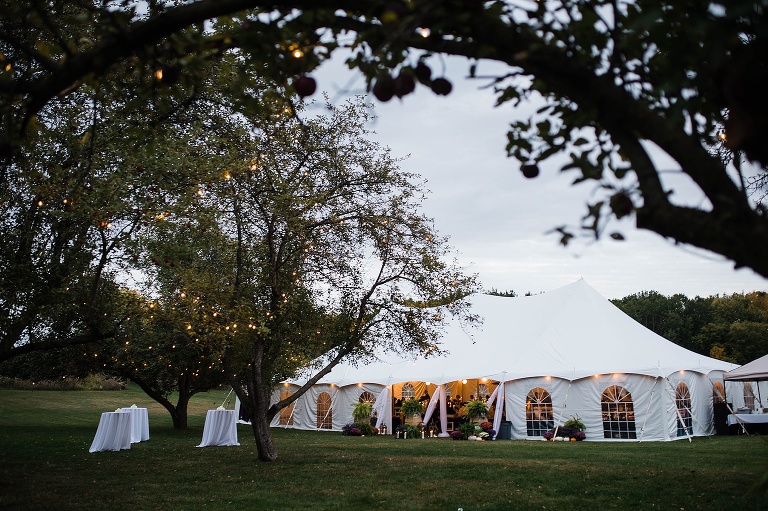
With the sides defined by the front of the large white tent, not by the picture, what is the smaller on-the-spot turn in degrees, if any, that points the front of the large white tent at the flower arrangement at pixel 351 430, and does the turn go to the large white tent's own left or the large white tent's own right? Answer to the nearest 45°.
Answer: approximately 45° to the large white tent's own right

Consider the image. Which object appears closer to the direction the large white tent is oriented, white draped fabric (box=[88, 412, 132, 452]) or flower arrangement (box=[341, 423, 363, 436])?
the white draped fabric

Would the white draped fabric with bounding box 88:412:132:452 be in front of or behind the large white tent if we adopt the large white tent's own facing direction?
in front

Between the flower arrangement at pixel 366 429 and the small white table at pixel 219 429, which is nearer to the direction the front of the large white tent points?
the small white table

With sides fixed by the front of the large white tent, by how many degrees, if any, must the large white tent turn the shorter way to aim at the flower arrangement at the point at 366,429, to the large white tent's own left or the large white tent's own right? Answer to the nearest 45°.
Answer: approximately 45° to the large white tent's own right

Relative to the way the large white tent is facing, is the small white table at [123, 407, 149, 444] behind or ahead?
ahead

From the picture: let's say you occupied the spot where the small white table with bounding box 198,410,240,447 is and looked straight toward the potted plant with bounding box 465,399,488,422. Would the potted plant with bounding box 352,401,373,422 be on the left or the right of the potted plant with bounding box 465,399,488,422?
left
